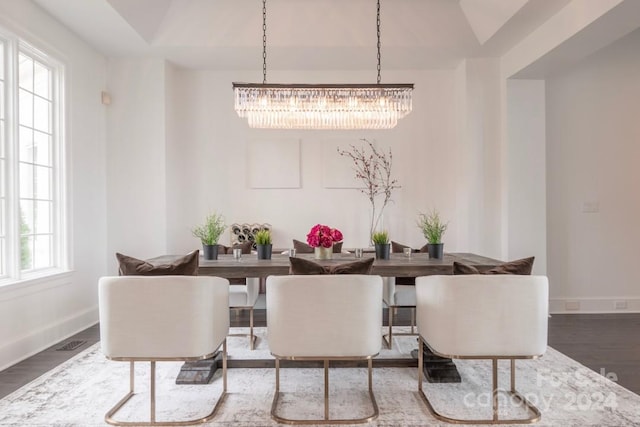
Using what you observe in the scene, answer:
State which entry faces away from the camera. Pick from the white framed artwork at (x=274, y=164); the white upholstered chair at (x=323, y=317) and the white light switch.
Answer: the white upholstered chair

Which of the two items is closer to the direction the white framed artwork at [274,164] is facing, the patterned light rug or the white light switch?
the patterned light rug

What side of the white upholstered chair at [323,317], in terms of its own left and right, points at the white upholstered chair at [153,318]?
left

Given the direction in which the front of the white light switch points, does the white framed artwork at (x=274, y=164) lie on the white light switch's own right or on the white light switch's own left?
on the white light switch's own right

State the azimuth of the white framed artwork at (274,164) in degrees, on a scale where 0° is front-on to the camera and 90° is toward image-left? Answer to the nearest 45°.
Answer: approximately 0°

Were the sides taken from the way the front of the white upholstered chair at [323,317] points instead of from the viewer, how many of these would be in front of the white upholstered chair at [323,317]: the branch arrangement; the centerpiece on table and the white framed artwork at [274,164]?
3

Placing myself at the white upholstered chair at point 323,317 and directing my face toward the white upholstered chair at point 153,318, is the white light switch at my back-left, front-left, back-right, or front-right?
back-right

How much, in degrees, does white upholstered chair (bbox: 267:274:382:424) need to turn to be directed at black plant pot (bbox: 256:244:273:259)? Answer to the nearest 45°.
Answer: approximately 45° to its left

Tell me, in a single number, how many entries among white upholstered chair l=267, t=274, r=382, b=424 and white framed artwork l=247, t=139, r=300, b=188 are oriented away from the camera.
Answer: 1

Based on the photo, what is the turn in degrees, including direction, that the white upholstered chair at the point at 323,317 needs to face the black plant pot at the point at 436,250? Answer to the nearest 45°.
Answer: approximately 45° to its right
